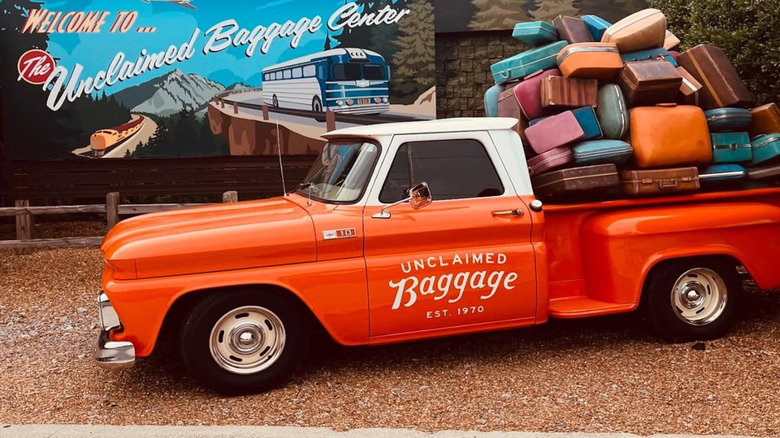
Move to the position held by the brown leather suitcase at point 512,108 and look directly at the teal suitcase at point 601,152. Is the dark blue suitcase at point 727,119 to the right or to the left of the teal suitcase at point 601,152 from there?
left

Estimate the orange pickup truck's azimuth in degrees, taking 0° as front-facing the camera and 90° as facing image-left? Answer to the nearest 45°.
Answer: approximately 90°
